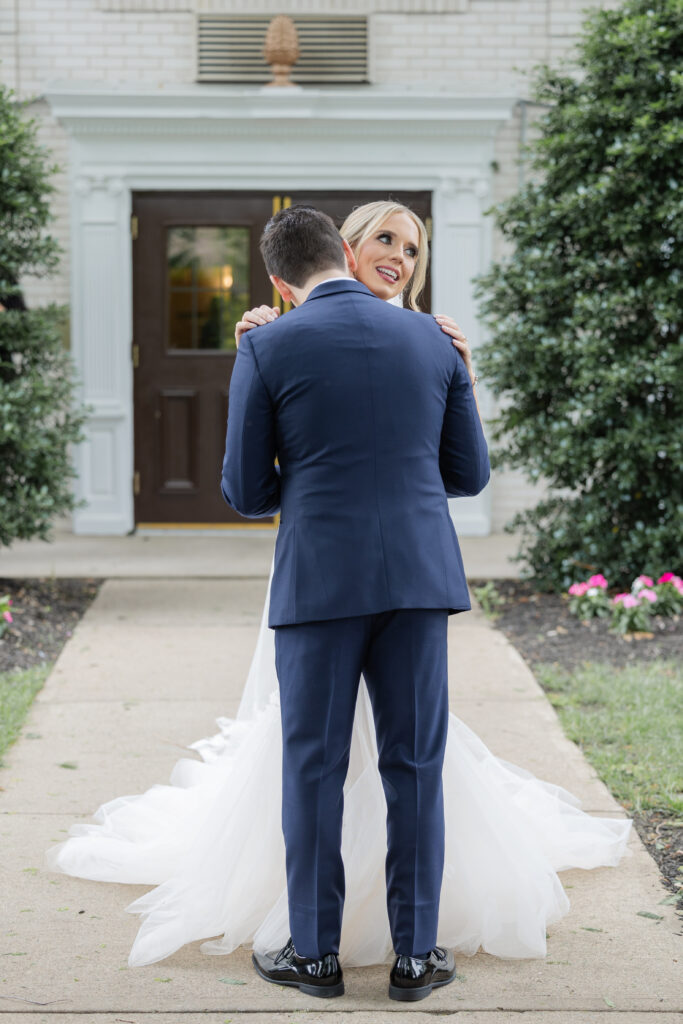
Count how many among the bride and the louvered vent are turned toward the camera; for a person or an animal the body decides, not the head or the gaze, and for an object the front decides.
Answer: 2

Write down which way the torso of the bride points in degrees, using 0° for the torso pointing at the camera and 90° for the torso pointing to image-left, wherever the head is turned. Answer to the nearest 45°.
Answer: approximately 0°

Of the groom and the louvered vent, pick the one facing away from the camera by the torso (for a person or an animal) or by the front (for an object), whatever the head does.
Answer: the groom

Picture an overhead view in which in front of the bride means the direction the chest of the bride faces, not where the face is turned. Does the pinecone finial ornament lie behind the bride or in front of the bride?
behind

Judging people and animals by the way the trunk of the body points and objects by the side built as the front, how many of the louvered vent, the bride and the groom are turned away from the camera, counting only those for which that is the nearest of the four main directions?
1

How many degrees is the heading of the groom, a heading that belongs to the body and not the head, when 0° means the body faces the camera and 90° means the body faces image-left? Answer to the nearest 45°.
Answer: approximately 180°

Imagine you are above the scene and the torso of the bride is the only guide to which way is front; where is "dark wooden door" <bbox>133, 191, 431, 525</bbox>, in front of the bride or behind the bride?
behind

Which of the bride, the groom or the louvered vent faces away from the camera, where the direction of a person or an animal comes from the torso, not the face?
the groom

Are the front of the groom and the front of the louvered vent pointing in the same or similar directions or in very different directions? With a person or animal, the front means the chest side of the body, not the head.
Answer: very different directions

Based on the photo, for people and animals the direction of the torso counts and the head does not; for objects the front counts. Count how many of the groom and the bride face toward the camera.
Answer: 1

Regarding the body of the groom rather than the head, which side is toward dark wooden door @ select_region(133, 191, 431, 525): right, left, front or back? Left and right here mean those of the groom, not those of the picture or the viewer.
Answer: front

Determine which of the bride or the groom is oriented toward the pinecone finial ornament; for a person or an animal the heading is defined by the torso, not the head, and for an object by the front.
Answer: the groom
